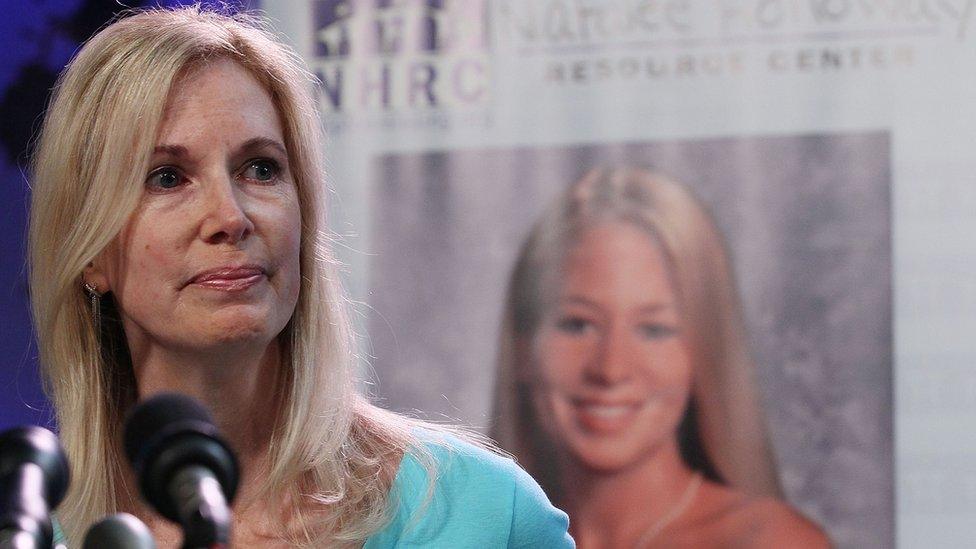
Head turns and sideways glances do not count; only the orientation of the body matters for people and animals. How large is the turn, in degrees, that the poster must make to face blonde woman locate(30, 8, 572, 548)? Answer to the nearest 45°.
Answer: approximately 45° to its right

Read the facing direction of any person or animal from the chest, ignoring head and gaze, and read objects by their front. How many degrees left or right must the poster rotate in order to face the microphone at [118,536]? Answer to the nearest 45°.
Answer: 0° — it already faces it

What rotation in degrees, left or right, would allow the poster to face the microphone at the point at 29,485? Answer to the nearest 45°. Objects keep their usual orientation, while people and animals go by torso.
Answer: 0° — it already faces it

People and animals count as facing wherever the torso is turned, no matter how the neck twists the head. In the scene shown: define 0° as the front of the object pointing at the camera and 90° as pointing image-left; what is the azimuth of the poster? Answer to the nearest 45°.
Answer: approximately 0°

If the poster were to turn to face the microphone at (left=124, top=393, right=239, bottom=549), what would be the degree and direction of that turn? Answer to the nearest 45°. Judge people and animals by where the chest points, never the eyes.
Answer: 0° — it already faces it
